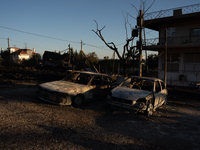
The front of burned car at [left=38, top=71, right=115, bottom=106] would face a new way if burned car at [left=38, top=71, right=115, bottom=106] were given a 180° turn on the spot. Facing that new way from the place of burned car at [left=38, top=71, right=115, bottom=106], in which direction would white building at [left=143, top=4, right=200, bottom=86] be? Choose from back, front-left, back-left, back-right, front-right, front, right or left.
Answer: front

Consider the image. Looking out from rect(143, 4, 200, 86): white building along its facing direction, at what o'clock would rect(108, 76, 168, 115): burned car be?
The burned car is roughly at 11 o'clock from the white building.

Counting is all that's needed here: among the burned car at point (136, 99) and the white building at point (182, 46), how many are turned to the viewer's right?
0

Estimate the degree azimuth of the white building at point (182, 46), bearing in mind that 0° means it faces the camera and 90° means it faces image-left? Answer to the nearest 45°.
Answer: approximately 45°

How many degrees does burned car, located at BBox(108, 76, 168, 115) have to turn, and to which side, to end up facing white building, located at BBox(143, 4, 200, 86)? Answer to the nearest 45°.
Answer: approximately 135° to its right

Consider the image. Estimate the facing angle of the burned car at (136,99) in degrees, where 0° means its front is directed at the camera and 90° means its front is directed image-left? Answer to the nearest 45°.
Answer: approximately 45°
